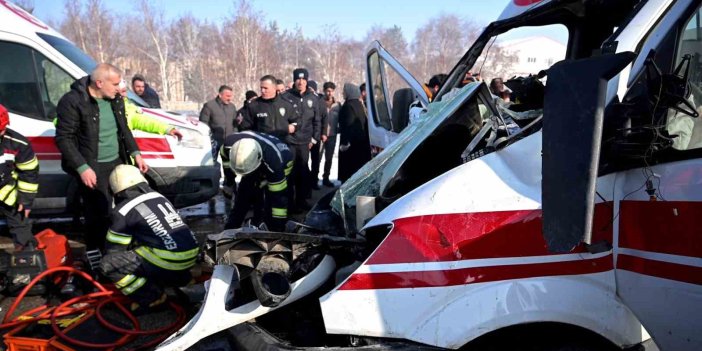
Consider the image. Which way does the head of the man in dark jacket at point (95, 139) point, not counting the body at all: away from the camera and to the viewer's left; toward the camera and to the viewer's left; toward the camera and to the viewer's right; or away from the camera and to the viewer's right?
toward the camera and to the viewer's right

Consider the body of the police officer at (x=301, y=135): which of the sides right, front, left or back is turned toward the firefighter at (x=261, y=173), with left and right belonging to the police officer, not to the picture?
front

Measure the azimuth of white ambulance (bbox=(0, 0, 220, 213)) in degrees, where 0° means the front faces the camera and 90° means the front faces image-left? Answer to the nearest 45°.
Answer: approximately 270°

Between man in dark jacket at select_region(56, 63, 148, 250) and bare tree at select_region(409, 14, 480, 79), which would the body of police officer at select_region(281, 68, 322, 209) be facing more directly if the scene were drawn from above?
the man in dark jacket

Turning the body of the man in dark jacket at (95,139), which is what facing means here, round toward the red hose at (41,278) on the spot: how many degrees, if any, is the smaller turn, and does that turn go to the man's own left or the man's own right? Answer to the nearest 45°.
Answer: approximately 90° to the man's own right

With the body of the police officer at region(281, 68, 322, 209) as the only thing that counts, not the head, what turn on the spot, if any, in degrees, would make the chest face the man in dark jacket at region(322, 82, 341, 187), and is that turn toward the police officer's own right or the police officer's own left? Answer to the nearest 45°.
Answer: approximately 180°

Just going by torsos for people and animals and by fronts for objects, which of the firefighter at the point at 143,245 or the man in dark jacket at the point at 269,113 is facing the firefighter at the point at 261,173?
the man in dark jacket

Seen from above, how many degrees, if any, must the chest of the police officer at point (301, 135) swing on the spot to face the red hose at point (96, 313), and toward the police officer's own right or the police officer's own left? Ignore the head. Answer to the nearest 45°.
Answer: approximately 45° to the police officer's own right

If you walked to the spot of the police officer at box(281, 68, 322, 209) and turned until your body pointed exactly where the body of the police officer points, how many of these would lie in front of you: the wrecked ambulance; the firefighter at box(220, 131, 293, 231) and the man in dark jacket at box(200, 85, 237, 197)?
2

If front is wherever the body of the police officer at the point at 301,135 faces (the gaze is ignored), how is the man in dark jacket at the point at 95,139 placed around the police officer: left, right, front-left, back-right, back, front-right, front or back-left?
front-right

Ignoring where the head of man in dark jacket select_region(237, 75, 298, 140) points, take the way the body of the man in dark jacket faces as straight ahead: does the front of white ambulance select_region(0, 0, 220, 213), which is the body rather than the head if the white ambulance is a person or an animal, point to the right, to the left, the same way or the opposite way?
to the left

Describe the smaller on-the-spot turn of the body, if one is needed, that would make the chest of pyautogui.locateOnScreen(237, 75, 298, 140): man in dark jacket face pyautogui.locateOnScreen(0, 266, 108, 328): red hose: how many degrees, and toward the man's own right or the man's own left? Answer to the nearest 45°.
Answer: approximately 45° to the man's own right

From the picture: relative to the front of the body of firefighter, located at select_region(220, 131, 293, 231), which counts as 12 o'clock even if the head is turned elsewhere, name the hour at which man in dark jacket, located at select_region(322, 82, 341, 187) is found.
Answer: The man in dark jacket is roughly at 5 o'clock from the firefighter.
